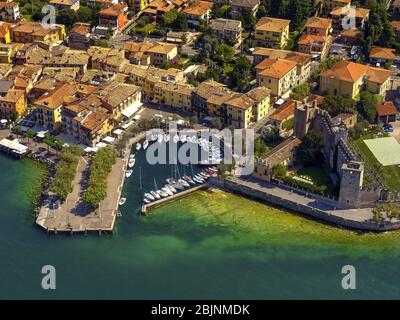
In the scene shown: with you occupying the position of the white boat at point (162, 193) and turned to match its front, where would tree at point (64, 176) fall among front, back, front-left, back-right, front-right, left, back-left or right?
front-left

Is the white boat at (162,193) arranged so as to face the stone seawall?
no

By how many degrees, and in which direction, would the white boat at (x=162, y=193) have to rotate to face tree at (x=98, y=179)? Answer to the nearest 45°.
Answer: approximately 45° to its left

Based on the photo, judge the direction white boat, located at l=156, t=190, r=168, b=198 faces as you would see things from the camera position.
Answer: facing away from the viewer and to the left of the viewer

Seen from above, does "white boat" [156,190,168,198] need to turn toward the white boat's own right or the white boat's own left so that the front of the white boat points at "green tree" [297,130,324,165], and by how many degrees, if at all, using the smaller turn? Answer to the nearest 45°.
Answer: approximately 135° to the white boat's own right

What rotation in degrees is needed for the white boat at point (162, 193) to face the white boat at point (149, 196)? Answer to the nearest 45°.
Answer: approximately 45° to its left

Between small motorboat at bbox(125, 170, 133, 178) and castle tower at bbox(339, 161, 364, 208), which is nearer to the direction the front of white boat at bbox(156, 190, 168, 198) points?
the small motorboat

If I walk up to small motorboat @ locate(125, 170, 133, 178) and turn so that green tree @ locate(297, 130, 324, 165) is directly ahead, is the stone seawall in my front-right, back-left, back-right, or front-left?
front-right

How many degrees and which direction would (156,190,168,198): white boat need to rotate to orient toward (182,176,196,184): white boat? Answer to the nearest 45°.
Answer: approximately 90° to its right

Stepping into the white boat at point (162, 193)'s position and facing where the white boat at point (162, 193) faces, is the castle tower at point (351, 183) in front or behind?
behind

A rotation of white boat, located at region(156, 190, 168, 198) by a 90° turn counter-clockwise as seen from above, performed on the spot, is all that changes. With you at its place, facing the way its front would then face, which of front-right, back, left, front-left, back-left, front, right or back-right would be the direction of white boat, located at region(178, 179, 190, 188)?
front

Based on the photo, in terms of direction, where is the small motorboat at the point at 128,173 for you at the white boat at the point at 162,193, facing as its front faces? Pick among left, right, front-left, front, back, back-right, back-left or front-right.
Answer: front
